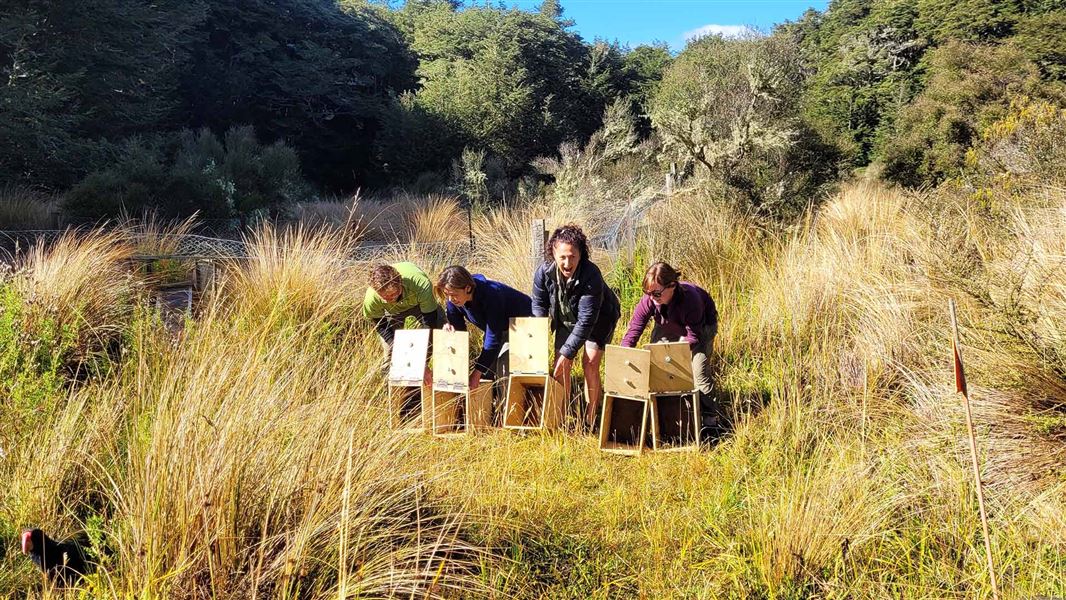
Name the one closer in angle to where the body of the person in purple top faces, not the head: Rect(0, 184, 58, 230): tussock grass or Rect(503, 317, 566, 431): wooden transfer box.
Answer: the wooden transfer box

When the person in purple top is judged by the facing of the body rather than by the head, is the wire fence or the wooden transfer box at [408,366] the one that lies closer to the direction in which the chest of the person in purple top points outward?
the wooden transfer box

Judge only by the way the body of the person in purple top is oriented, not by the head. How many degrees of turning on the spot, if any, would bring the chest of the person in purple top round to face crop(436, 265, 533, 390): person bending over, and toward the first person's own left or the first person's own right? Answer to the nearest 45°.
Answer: approximately 45° to the first person's own right

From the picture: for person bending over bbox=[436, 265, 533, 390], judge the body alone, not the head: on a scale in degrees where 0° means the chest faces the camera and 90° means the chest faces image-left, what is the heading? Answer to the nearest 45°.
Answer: approximately 45°

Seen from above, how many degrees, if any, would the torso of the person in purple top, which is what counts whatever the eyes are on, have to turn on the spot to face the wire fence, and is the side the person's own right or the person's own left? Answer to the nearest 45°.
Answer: approximately 90° to the person's own right

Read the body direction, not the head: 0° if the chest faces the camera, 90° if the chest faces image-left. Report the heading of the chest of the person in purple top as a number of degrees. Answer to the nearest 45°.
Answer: approximately 45°
